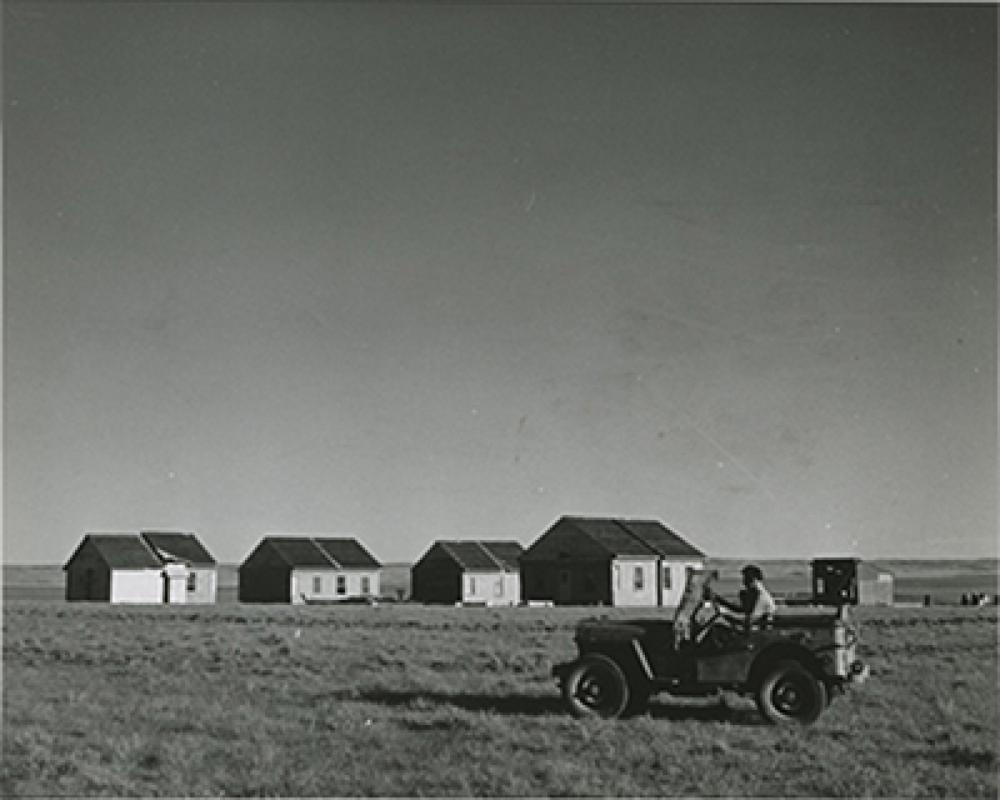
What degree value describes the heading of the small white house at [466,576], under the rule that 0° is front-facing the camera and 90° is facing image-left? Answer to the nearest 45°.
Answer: approximately 315°

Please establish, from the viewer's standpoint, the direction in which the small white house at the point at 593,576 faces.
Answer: facing the viewer and to the right of the viewer
